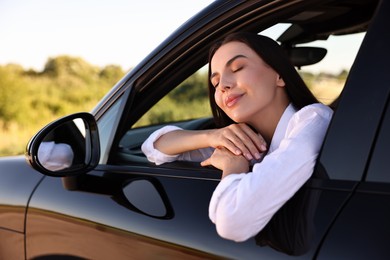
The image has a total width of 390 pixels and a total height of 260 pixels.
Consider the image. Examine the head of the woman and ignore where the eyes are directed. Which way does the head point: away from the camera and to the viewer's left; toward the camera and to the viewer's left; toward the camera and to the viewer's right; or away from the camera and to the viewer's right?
toward the camera and to the viewer's left

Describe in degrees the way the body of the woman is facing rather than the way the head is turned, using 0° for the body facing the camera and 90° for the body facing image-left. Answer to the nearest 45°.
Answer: approximately 45°

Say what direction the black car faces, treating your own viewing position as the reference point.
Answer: facing away from the viewer and to the left of the viewer
